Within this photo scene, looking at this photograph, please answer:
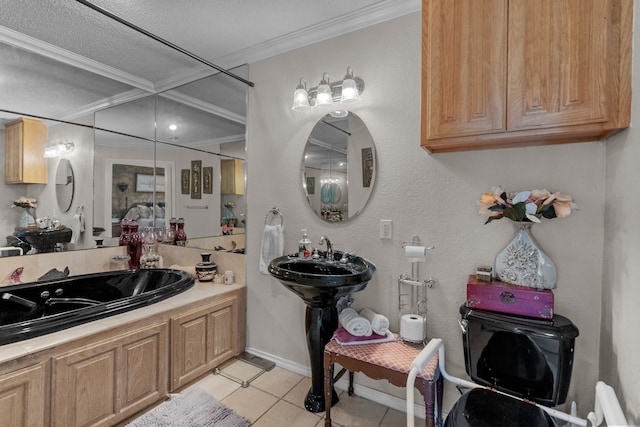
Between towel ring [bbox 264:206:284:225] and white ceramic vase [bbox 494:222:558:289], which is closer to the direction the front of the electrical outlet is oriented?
the white ceramic vase

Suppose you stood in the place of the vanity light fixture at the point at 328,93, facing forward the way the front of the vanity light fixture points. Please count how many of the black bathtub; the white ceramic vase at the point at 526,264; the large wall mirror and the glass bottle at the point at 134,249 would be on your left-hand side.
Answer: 1

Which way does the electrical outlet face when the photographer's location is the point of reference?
facing the viewer

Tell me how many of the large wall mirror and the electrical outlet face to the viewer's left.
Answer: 0

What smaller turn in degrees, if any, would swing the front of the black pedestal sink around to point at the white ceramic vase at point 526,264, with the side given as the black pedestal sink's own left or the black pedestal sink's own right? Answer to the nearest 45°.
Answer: approximately 135° to the black pedestal sink's own left

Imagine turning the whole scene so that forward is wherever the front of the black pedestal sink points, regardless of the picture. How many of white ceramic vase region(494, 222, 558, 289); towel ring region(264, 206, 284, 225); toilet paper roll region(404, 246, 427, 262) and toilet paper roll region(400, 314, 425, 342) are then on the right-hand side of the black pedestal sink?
1

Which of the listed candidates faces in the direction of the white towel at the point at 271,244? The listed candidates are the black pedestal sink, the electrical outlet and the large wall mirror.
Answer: the large wall mirror

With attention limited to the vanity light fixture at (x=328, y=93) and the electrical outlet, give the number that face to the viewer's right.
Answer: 0

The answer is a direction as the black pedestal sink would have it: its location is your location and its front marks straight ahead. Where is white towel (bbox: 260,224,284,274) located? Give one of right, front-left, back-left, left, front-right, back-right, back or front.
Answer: right

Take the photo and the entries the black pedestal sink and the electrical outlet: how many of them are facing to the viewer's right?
0

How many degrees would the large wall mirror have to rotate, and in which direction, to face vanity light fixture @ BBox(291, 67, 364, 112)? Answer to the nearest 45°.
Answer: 0° — it already faces it

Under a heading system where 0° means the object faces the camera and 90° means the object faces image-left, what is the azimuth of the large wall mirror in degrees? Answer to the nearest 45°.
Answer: approximately 315°

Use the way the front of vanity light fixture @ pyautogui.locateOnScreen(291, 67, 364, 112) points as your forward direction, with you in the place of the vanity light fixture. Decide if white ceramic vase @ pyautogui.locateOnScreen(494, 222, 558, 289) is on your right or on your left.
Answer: on your left

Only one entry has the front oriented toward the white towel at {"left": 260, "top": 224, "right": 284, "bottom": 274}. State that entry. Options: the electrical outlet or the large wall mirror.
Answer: the large wall mirror

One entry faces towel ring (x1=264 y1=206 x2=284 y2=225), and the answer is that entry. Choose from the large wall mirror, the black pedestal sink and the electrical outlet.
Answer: the large wall mirror

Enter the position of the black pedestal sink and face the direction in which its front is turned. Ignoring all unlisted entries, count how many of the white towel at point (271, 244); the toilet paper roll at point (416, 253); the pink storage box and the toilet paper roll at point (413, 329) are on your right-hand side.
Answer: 1

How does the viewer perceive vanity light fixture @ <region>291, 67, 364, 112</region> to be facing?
facing the viewer and to the left of the viewer

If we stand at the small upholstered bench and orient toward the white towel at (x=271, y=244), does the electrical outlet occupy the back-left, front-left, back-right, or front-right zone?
front-right
